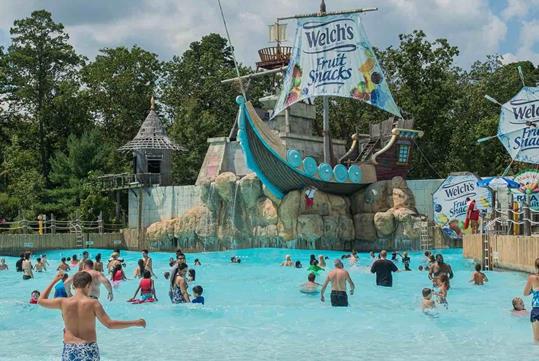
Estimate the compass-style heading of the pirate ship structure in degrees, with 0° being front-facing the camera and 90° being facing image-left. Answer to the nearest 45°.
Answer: approximately 45°

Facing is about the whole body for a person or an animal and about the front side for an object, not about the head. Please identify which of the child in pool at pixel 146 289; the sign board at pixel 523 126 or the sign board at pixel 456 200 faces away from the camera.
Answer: the child in pool

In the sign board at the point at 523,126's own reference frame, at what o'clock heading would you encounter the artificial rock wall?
The artificial rock wall is roughly at 4 o'clock from the sign board.

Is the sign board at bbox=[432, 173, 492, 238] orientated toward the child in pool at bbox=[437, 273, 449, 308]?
yes

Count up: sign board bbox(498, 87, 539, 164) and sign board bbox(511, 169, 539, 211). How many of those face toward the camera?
2

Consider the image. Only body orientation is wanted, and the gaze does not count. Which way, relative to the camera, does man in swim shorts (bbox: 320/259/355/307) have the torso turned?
away from the camera

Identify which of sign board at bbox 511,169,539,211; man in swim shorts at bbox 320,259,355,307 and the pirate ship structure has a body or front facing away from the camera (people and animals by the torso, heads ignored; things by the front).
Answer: the man in swim shorts

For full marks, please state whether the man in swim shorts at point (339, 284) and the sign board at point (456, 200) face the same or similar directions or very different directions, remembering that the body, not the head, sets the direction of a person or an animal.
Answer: very different directions

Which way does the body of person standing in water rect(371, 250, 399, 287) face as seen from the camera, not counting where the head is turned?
away from the camera

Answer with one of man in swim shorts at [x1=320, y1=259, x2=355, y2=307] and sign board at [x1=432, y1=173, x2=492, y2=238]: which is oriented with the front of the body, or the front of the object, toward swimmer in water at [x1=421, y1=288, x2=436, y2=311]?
the sign board

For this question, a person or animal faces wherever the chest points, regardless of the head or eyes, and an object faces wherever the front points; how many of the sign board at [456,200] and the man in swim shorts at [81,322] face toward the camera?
1

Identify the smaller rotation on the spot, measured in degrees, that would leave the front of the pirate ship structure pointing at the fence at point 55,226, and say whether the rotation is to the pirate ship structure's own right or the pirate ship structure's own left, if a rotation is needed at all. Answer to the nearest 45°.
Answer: approximately 45° to the pirate ship structure's own right

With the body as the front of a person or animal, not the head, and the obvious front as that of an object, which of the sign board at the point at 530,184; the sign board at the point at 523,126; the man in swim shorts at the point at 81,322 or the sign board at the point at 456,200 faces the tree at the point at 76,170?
the man in swim shorts
